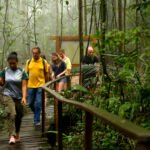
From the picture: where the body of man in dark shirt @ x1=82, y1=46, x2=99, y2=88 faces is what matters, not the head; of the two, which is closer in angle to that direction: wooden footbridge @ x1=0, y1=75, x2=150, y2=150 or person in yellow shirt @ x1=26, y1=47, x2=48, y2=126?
the wooden footbridge

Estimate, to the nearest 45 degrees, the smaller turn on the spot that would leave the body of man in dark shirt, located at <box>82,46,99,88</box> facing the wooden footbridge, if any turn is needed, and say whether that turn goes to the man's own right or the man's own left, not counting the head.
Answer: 0° — they already face it

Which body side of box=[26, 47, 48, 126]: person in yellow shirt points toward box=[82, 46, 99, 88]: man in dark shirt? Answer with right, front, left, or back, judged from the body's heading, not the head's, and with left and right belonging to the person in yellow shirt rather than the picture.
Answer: back

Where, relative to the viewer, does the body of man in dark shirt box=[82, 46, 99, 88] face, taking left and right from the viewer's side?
facing the viewer

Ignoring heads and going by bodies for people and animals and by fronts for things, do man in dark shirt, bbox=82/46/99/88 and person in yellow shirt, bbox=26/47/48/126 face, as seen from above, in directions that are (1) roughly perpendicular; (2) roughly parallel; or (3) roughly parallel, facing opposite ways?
roughly parallel

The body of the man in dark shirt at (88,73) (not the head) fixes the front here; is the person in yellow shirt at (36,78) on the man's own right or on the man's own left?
on the man's own right

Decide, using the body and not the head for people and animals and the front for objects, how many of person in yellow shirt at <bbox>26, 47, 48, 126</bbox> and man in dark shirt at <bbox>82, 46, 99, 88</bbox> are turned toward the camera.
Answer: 2

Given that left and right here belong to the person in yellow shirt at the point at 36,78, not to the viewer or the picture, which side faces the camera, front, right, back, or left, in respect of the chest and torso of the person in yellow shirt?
front
